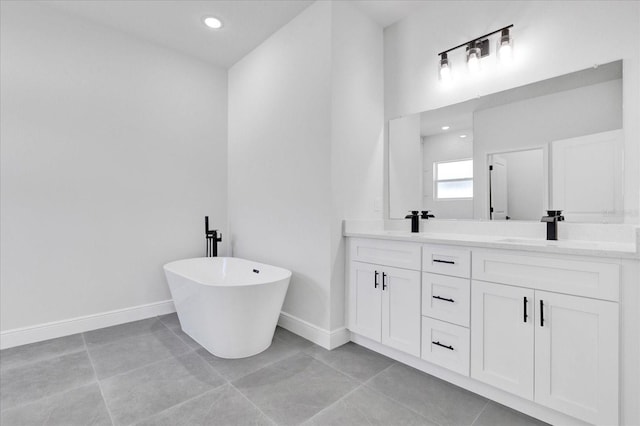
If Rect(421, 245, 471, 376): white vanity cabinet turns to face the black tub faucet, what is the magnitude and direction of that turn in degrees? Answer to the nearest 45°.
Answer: approximately 45° to its right

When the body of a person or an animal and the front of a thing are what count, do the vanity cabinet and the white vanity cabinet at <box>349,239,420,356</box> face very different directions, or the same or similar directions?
same or similar directions

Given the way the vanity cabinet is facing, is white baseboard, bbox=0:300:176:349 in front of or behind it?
in front

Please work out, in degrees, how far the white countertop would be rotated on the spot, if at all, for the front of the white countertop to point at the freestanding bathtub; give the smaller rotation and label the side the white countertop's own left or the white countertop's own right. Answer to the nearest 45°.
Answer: approximately 45° to the white countertop's own right

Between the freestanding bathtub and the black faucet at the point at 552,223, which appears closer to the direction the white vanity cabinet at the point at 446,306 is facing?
the freestanding bathtub

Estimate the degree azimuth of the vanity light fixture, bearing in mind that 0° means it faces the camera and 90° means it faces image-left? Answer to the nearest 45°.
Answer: approximately 45°

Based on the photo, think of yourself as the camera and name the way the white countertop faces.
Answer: facing the viewer and to the left of the viewer

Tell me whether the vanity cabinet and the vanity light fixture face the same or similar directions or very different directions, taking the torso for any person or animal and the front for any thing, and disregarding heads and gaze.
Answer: same or similar directions

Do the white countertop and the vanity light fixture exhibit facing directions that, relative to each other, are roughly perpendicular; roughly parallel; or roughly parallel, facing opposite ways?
roughly parallel
